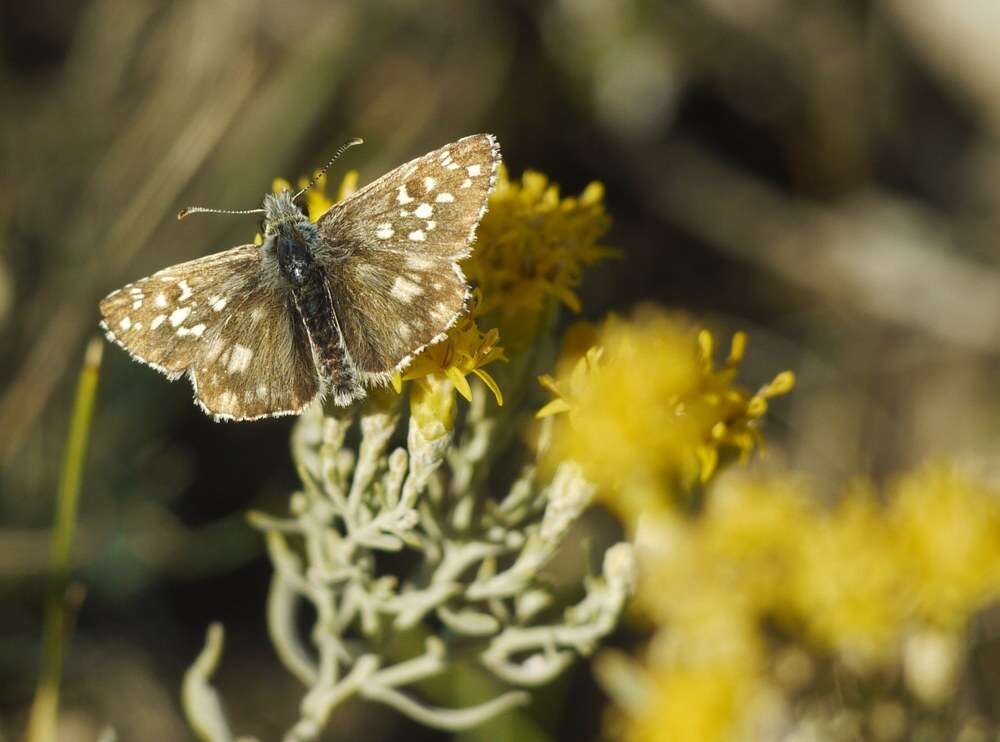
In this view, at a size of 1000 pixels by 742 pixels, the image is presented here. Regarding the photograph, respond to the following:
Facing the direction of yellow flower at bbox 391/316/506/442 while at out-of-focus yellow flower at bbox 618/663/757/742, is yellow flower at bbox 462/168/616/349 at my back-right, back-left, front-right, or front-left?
front-right

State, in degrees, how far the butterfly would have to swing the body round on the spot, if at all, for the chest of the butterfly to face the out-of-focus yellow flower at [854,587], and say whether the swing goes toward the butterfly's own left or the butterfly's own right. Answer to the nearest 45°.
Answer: approximately 90° to the butterfly's own right

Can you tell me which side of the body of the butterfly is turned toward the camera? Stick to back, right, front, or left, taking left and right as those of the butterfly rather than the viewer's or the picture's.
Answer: back

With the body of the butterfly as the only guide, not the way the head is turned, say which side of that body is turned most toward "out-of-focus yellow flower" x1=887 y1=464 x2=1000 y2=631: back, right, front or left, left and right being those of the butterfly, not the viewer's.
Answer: right

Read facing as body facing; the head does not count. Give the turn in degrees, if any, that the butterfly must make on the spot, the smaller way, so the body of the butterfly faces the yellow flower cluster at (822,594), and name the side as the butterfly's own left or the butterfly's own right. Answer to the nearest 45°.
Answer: approximately 90° to the butterfly's own right
